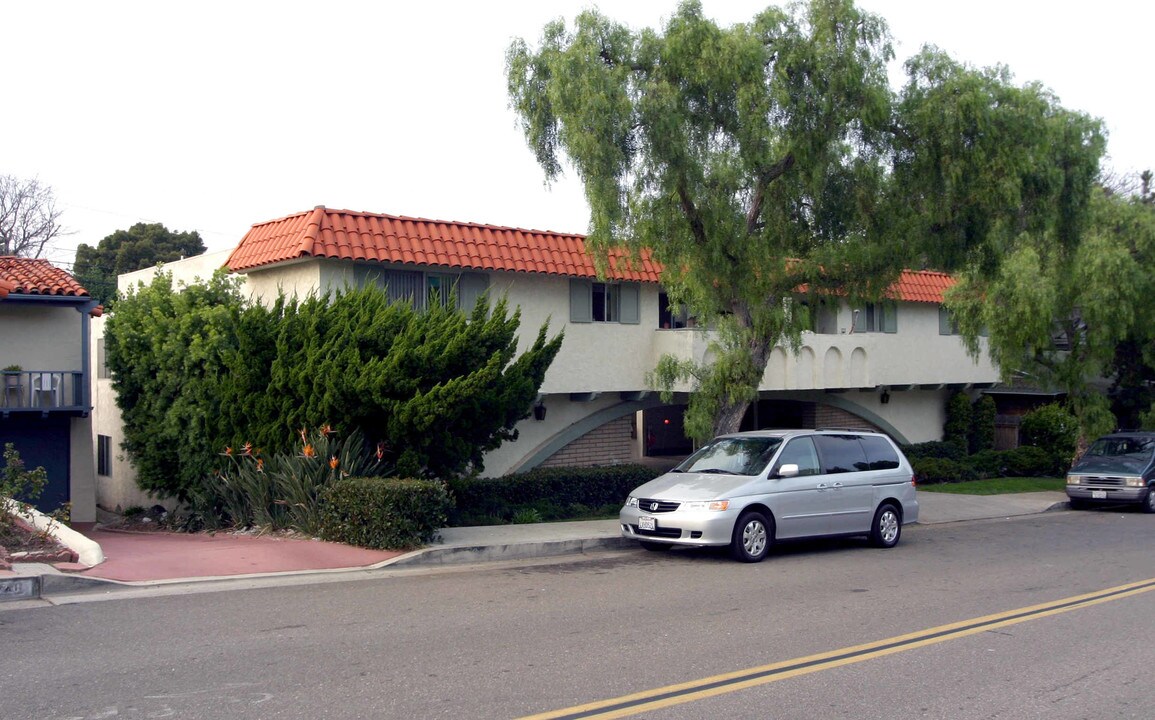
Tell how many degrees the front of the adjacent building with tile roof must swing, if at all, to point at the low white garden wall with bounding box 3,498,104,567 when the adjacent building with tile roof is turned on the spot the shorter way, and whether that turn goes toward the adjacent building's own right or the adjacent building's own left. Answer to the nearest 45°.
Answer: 0° — it already faces it

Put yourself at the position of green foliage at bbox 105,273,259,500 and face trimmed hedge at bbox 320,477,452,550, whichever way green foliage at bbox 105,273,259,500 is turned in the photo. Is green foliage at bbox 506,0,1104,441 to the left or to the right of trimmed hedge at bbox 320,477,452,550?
left

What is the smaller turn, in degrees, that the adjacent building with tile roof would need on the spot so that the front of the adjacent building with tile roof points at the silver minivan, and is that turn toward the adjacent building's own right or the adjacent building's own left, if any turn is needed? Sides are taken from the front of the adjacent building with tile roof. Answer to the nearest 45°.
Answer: approximately 45° to the adjacent building's own left

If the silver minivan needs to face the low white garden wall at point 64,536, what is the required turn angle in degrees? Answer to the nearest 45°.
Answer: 0° — it already faces it

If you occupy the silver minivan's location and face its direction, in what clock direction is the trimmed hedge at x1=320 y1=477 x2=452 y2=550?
The trimmed hedge is roughly at 1 o'clock from the silver minivan.

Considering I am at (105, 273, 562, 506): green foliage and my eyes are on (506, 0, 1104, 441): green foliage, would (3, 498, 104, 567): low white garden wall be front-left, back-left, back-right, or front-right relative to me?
back-right

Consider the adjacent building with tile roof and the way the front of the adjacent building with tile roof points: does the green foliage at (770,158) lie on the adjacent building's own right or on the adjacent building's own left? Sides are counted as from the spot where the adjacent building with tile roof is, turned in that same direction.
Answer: on the adjacent building's own left

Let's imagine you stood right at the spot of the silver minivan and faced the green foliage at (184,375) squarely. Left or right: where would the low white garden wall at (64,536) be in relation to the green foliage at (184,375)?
left

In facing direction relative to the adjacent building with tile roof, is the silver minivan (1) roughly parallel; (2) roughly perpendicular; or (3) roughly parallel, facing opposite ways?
roughly perpendicular

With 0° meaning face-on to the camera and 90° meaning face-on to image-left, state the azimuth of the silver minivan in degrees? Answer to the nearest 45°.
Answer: approximately 45°

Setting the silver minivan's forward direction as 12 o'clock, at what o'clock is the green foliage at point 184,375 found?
The green foliage is roughly at 2 o'clock from the silver minivan.
